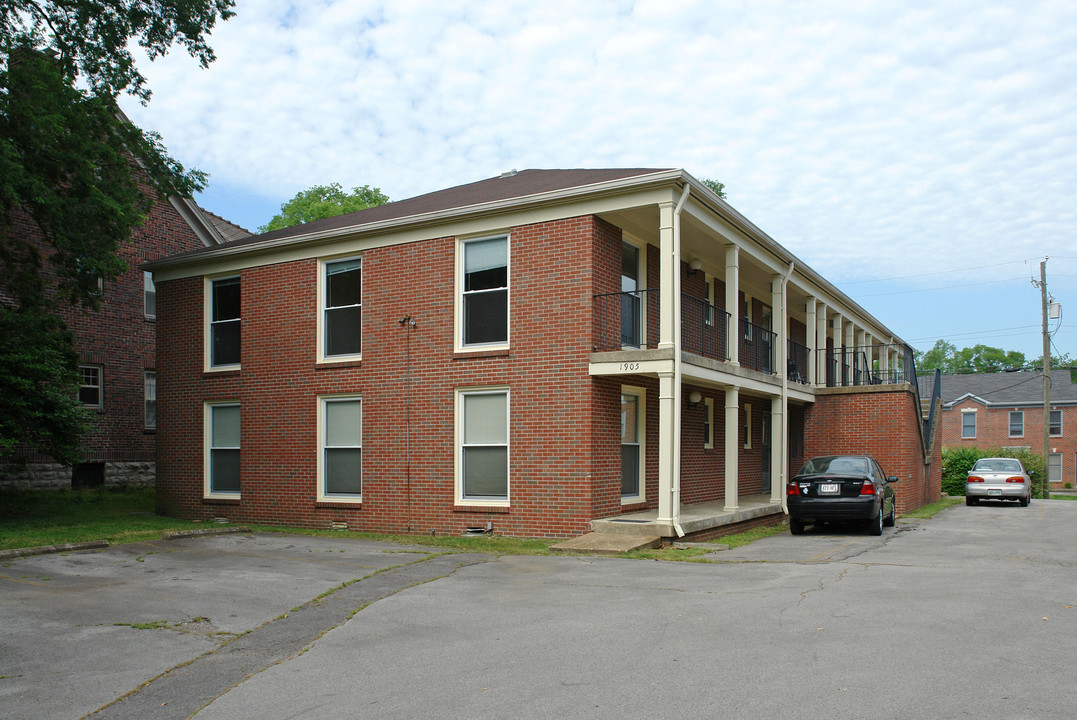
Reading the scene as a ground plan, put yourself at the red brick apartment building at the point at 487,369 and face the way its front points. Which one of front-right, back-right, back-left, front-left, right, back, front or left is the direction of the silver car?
left

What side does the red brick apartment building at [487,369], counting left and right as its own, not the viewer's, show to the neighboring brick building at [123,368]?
back

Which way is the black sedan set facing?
away from the camera

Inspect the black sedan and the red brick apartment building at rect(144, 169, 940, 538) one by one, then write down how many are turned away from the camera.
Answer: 1

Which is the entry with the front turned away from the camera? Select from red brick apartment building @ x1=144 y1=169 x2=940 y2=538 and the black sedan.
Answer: the black sedan

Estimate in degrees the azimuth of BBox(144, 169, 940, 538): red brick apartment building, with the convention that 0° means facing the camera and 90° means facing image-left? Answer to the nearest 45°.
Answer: approximately 315°

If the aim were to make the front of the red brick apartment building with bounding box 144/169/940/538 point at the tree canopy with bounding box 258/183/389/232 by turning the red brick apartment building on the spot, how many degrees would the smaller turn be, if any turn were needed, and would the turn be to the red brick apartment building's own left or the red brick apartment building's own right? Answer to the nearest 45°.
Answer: approximately 135° to the red brick apartment building's own left
